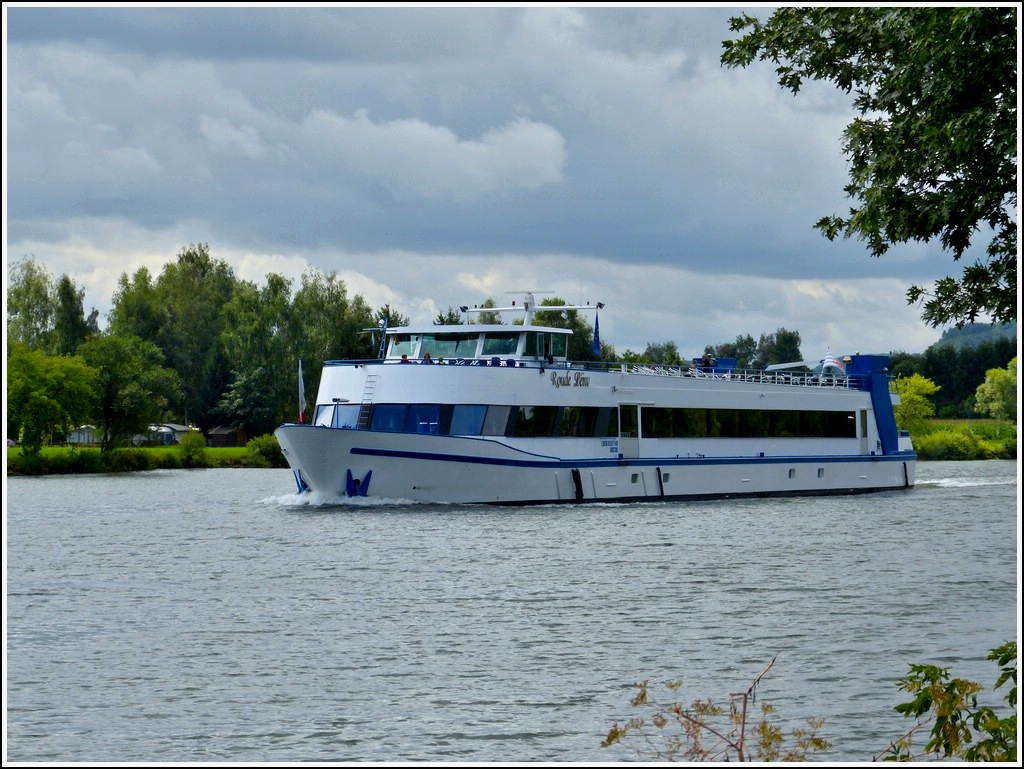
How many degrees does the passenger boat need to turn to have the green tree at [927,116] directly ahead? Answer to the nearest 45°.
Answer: approximately 45° to its left

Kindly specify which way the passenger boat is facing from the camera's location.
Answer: facing the viewer and to the left of the viewer

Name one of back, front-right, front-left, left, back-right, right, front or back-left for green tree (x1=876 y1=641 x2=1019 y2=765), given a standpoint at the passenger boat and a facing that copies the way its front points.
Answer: front-left
